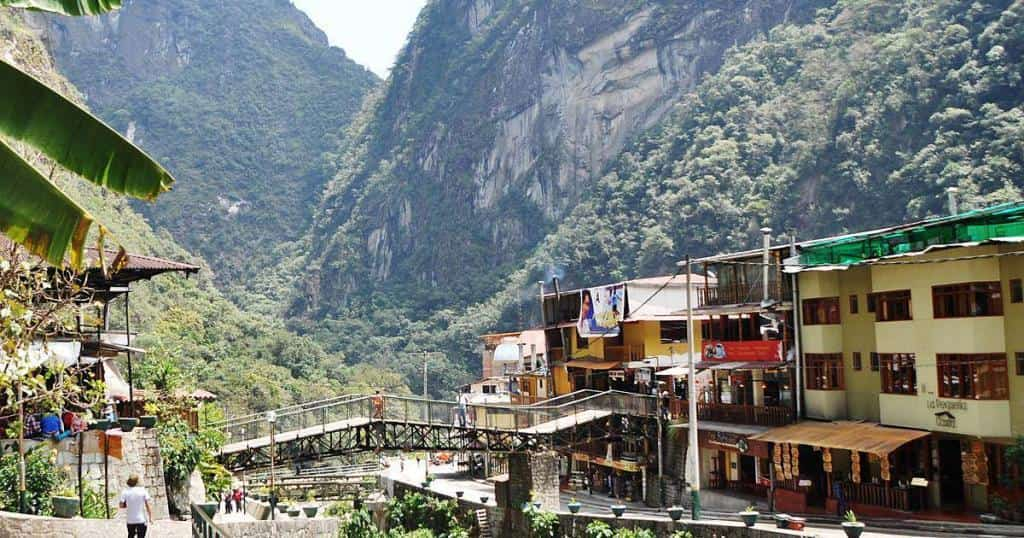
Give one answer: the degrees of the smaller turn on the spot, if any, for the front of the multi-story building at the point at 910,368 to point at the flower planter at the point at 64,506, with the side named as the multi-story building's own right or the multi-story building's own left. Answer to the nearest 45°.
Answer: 0° — it already faces it

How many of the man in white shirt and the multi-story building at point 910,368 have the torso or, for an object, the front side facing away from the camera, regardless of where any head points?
1

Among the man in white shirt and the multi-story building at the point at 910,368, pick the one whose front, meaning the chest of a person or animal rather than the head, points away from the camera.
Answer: the man in white shirt

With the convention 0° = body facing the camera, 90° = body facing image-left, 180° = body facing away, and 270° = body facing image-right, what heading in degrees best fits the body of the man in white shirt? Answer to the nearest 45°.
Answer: approximately 180°

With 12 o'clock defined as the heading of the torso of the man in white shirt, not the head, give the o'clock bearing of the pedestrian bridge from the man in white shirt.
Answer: The pedestrian bridge is roughly at 1 o'clock from the man in white shirt.

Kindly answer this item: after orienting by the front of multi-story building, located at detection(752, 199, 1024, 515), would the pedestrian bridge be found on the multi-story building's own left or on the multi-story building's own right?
on the multi-story building's own right
